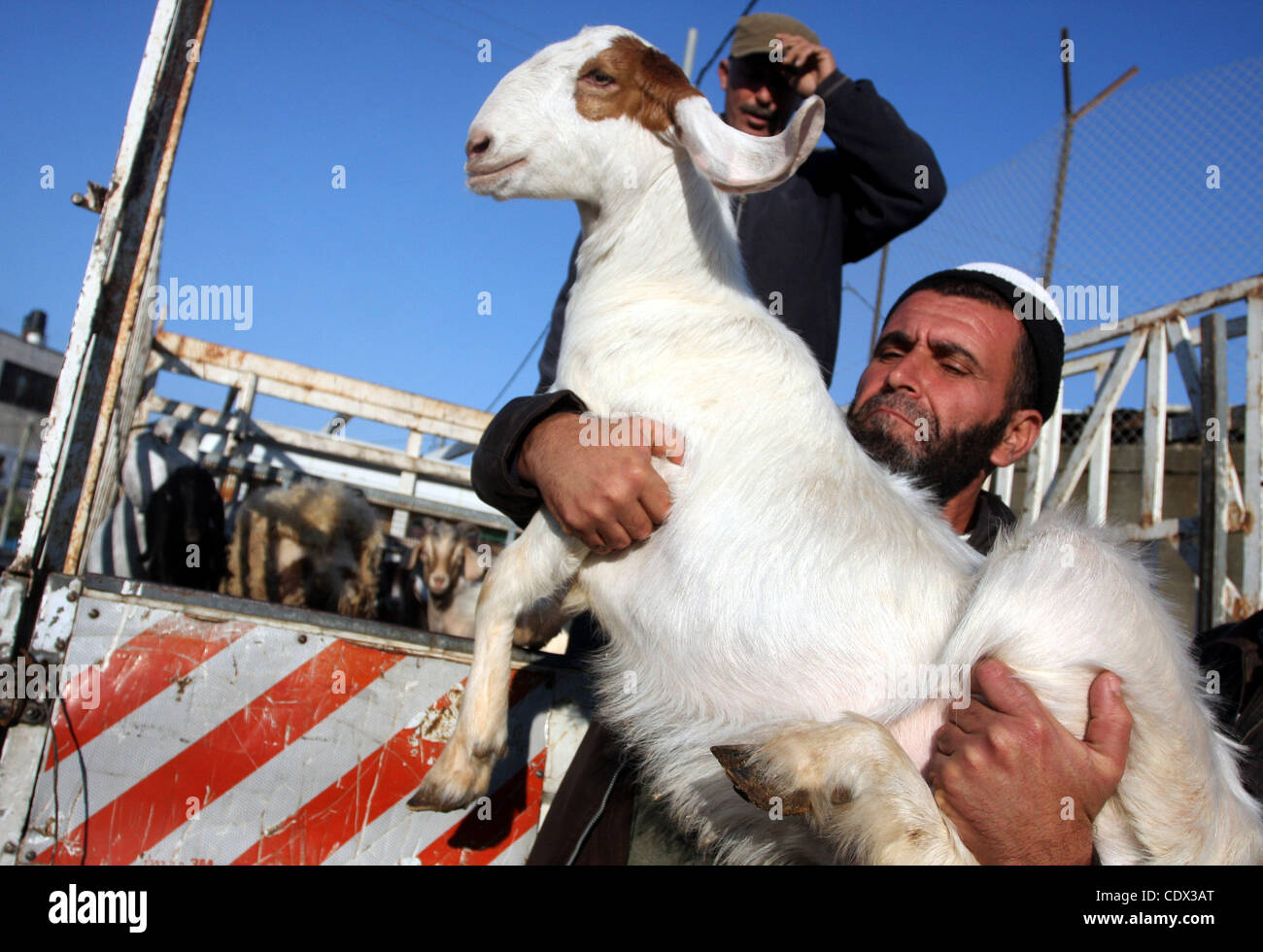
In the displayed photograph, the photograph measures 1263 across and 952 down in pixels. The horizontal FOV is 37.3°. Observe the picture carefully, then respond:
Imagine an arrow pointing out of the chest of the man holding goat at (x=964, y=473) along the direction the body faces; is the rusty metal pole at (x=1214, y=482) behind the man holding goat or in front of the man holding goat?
behind

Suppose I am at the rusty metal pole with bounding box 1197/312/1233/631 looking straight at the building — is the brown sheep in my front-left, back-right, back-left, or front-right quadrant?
front-left

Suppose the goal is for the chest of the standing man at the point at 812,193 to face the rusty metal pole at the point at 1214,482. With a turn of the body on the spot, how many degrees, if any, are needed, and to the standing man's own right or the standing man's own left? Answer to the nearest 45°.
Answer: approximately 135° to the standing man's own left

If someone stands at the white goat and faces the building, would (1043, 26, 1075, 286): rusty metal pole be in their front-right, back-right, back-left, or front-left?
front-right

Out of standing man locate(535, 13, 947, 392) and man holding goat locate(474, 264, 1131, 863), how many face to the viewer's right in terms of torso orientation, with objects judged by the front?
0

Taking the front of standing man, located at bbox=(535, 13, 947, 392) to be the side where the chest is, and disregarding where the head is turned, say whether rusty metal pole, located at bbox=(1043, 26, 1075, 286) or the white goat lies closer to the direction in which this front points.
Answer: the white goat

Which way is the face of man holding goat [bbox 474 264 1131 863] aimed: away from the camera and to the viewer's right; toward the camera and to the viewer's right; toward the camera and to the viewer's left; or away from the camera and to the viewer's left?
toward the camera and to the viewer's left

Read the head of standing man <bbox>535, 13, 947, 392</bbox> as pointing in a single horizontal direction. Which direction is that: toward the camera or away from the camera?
toward the camera

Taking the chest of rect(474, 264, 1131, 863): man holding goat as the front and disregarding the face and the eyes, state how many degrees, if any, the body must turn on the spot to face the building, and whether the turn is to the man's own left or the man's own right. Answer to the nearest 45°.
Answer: approximately 90° to the man's own right

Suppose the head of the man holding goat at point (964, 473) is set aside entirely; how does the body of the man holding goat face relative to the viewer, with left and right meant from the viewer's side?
facing the viewer and to the left of the viewer

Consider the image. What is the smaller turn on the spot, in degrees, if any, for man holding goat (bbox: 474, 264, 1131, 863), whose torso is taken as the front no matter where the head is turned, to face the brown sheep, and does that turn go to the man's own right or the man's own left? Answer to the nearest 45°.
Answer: approximately 90° to the man's own right

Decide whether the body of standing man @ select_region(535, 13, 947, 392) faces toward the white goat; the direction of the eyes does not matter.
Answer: yes

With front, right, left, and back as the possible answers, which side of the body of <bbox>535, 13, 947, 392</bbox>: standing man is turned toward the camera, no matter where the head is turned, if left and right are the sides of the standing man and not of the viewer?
front
